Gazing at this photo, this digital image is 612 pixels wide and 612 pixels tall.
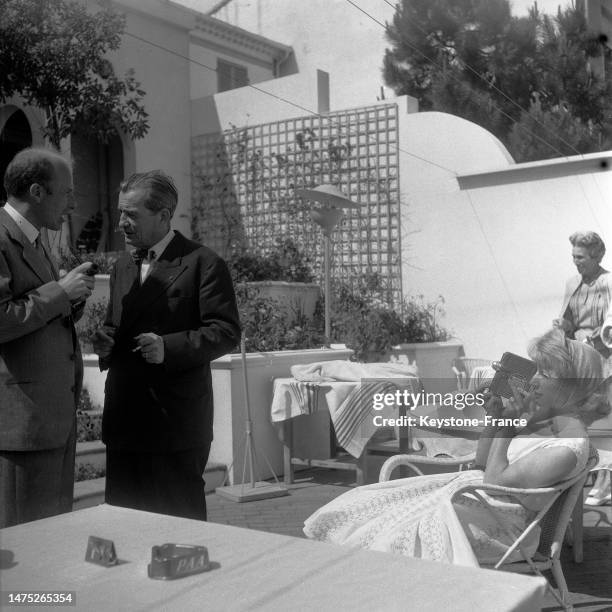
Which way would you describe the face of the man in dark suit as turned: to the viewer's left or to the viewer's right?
to the viewer's left

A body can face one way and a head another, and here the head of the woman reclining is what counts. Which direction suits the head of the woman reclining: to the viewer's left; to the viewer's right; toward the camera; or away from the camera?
to the viewer's left

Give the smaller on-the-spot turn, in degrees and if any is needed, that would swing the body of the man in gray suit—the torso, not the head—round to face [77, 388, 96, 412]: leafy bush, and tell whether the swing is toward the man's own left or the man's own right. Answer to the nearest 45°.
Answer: approximately 90° to the man's own left

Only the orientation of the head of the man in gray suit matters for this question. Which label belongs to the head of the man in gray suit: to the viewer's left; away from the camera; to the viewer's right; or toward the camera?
to the viewer's right

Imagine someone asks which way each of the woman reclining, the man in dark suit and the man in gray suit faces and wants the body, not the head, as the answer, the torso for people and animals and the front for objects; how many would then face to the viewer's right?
1

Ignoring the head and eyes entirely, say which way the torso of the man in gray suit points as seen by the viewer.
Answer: to the viewer's right

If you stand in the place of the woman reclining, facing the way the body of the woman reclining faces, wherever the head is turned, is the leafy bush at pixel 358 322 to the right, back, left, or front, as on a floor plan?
right

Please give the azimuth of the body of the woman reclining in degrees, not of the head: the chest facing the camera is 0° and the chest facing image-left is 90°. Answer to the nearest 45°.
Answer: approximately 90°

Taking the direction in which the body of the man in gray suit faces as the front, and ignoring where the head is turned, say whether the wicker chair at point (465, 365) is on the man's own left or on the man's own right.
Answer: on the man's own left

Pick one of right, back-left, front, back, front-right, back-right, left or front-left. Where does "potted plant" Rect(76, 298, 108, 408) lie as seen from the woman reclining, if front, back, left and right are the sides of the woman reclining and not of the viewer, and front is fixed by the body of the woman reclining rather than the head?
front-right

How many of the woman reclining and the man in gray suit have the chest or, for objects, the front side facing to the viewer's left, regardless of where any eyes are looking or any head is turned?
1

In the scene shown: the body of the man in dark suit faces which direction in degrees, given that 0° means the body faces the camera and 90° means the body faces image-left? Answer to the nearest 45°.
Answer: approximately 45°

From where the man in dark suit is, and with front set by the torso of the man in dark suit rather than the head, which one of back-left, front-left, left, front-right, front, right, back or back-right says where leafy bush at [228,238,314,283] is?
back-right

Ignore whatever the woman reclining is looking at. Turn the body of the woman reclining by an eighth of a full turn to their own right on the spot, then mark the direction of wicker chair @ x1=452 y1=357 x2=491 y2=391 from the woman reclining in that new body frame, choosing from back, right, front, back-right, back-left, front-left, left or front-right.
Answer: front-right
